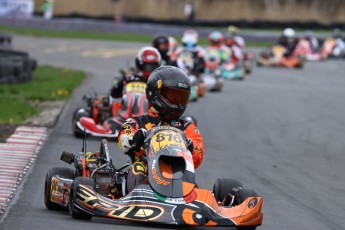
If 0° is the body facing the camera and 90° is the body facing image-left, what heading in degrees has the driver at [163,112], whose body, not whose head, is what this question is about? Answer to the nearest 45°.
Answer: approximately 315°

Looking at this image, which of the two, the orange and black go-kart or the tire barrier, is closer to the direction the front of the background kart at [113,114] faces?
the orange and black go-kart

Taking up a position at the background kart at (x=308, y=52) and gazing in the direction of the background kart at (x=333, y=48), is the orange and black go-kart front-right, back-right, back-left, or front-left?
back-right

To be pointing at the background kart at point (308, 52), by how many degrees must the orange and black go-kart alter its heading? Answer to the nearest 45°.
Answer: approximately 135° to its left
